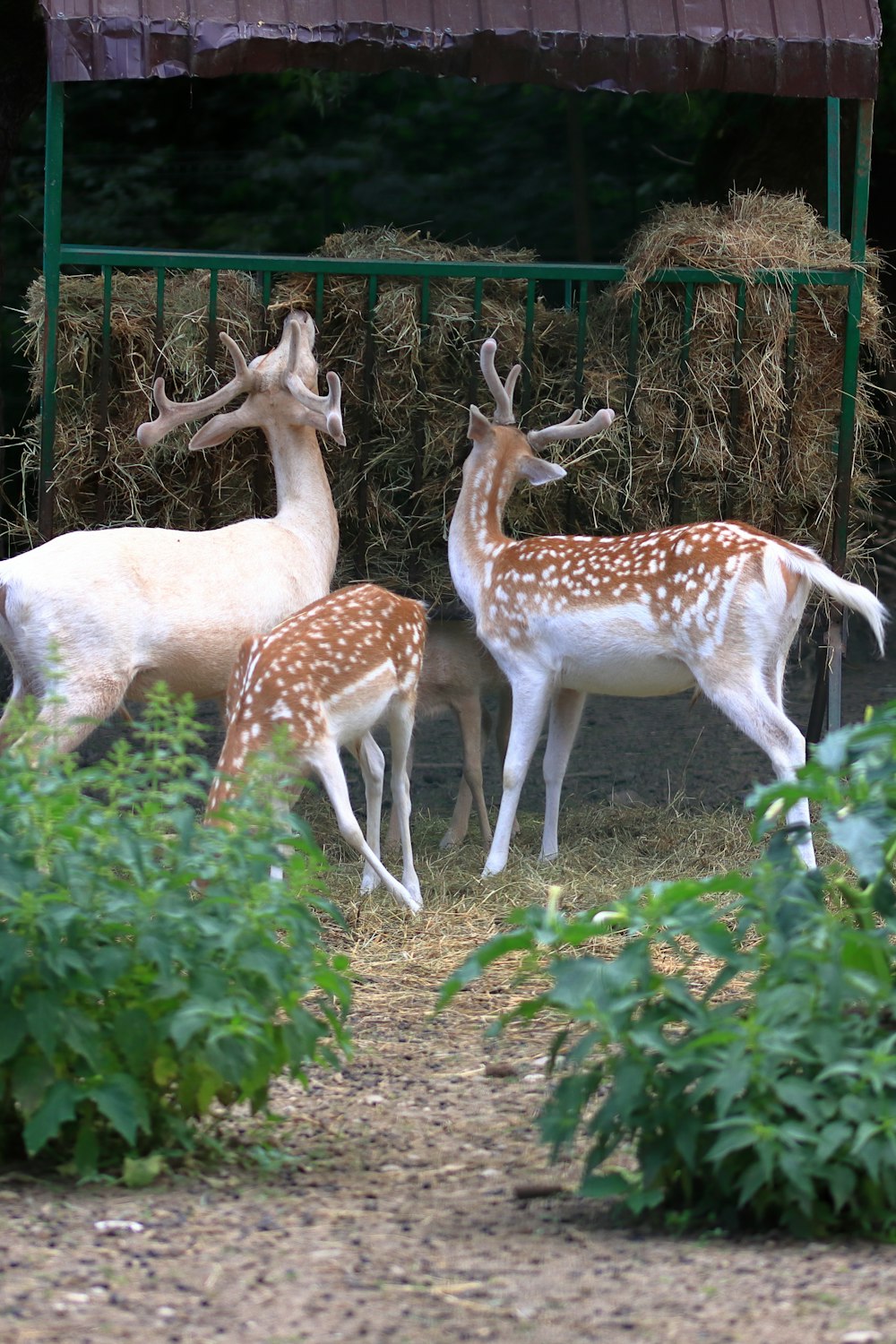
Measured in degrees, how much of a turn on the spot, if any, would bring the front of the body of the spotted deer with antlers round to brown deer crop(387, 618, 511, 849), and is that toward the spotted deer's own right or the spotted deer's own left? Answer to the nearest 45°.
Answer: approximately 45° to the spotted deer's own right

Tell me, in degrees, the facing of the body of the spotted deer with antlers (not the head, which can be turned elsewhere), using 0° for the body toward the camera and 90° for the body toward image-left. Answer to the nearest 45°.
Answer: approximately 90°

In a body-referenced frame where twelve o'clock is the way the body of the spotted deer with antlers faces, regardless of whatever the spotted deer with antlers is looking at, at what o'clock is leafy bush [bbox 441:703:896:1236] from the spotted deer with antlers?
The leafy bush is roughly at 9 o'clock from the spotted deer with antlers.

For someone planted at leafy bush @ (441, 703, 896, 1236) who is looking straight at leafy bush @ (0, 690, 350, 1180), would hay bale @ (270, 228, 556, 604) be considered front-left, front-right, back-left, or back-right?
front-right
